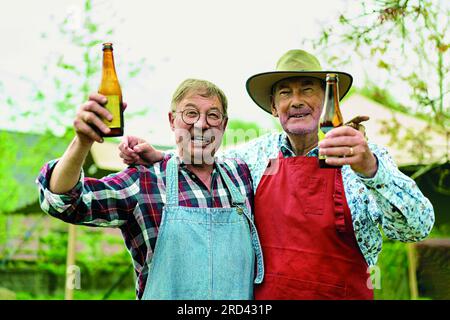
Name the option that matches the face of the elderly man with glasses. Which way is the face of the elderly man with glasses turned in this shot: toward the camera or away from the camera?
toward the camera

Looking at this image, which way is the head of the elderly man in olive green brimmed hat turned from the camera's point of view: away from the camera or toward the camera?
toward the camera

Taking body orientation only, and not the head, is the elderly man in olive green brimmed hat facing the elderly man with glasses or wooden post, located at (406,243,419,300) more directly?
the elderly man with glasses

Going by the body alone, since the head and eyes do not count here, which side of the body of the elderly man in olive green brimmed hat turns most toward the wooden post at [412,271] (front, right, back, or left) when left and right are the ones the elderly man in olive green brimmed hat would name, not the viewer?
back

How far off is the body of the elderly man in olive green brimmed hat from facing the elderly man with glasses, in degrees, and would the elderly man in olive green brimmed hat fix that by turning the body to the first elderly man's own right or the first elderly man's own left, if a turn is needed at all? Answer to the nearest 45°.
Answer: approximately 45° to the first elderly man's own right

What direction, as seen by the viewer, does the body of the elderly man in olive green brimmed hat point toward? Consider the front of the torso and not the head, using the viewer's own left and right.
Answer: facing the viewer

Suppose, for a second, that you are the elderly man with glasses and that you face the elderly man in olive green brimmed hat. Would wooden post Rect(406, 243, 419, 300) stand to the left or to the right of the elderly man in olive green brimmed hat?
left
